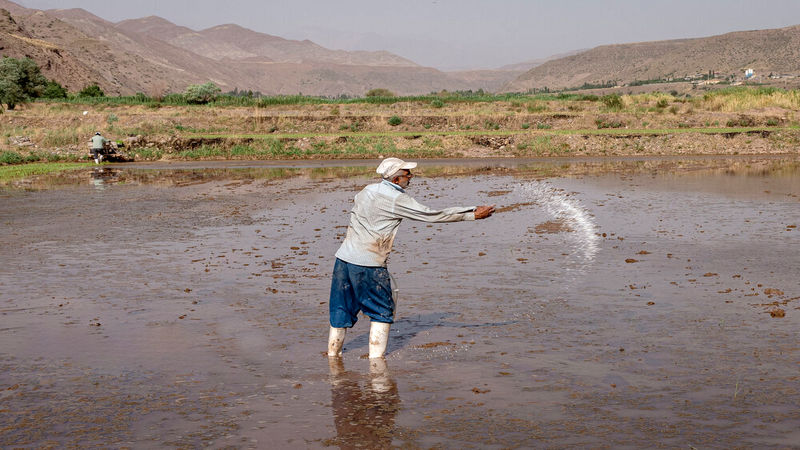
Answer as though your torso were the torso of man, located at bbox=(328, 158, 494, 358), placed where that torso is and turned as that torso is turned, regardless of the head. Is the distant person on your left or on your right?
on your left

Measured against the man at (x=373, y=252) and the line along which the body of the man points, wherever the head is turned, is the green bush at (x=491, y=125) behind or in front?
in front

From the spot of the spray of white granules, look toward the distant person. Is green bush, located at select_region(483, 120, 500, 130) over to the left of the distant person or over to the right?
right

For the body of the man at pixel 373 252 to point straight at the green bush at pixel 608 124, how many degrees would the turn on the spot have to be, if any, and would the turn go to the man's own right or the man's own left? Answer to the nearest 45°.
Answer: approximately 45° to the man's own left

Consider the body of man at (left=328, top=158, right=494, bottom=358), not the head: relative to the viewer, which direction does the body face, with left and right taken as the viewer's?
facing away from the viewer and to the right of the viewer

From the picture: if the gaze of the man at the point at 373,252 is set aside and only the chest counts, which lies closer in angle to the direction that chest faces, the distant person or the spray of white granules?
the spray of white granules
